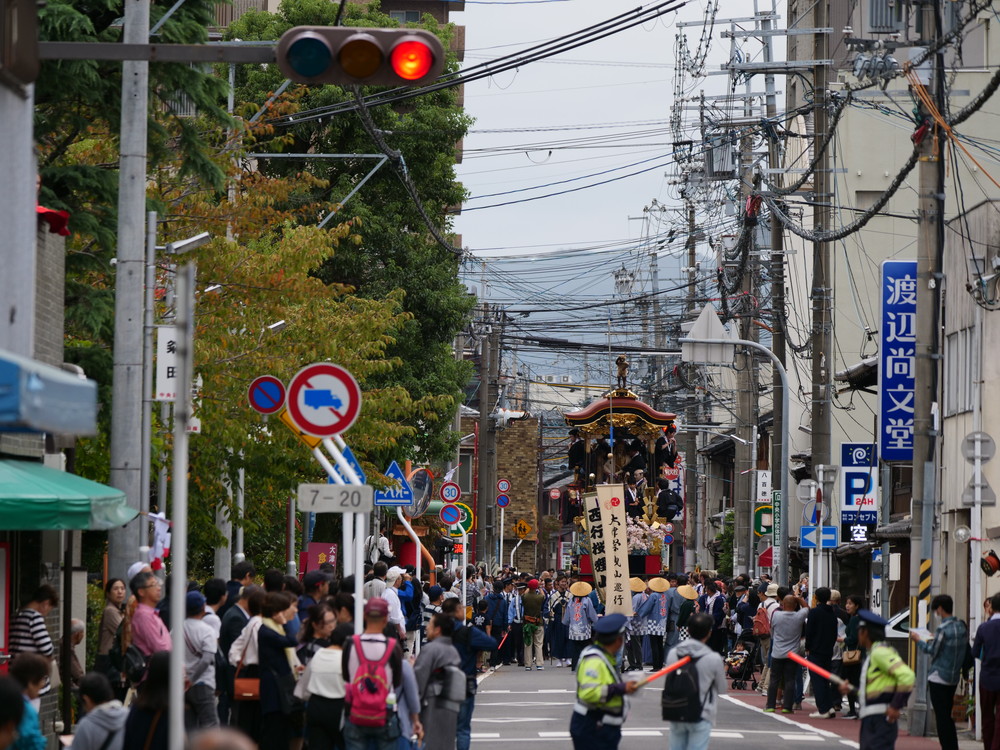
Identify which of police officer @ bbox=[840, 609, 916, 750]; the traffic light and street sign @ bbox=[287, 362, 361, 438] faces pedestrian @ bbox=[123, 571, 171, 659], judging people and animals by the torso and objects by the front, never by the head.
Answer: the police officer

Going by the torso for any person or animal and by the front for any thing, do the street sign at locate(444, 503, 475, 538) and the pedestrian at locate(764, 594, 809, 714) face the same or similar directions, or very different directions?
very different directions

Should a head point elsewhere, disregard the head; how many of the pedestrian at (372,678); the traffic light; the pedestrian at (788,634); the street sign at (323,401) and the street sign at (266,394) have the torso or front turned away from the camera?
2

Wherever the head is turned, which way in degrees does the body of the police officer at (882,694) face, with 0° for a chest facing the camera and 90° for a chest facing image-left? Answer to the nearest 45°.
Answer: approximately 90°

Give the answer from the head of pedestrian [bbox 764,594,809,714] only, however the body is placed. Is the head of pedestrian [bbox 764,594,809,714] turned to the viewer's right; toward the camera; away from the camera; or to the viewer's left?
away from the camera

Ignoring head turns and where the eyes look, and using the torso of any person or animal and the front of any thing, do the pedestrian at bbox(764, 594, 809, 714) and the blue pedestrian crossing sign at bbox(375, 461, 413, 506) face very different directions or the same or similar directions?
very different directions

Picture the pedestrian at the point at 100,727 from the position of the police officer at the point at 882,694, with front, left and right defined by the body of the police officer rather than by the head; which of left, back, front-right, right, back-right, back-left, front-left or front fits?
front-left

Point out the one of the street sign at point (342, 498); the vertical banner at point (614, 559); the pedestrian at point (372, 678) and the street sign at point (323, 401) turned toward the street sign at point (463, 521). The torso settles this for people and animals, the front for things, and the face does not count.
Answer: the pedestrian

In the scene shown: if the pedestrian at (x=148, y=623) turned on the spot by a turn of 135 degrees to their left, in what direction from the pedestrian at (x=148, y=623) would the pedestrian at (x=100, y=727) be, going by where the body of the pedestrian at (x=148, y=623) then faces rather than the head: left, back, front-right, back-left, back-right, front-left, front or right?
back-left

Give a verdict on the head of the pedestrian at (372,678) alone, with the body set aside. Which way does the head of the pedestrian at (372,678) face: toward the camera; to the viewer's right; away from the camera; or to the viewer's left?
away from the camera

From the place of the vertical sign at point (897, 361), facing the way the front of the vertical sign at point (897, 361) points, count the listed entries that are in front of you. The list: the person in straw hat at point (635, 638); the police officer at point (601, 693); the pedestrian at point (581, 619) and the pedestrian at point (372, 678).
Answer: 2
